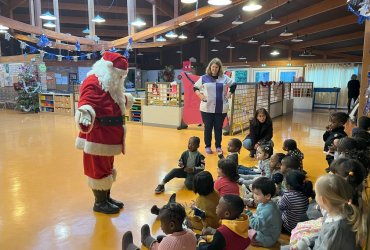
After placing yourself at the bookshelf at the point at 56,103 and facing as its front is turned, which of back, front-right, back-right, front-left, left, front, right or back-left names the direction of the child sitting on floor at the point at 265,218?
front

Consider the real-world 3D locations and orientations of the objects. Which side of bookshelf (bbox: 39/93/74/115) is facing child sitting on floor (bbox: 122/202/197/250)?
front

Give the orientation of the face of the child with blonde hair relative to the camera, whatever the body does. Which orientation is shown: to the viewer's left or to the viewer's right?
to the viewer's left

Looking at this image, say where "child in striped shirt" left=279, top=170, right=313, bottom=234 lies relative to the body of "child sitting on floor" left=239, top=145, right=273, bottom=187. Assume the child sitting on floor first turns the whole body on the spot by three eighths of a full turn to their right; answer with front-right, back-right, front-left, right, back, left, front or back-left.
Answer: back-right

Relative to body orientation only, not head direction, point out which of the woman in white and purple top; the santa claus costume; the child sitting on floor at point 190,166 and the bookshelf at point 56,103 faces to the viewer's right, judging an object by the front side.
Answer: the santa claus costume

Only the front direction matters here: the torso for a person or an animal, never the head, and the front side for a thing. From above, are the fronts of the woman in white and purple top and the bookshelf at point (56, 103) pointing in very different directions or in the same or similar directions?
same or similar directions

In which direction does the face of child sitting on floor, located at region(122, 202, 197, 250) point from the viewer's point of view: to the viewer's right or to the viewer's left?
to the viewer's left

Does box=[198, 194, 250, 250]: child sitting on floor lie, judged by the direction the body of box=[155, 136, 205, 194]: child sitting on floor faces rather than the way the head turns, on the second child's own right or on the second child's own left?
on the second child's own left

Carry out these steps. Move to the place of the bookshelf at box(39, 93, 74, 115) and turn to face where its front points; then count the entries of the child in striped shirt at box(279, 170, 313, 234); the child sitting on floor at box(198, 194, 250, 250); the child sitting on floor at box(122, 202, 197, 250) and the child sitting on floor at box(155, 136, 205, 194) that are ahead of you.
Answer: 4

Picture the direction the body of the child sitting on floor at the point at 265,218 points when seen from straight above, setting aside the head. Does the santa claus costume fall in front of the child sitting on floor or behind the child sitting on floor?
in front

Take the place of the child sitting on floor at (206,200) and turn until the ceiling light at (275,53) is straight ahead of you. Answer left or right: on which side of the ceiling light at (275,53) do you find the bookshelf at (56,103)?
left

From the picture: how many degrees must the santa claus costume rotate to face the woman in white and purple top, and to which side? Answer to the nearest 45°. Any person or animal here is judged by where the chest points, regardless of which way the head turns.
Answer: approximately 45° to its left

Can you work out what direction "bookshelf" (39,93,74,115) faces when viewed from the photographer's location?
facing the viewer

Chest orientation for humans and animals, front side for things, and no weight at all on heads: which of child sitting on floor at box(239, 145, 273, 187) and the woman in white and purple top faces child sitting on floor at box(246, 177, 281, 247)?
the woman in white and purple top

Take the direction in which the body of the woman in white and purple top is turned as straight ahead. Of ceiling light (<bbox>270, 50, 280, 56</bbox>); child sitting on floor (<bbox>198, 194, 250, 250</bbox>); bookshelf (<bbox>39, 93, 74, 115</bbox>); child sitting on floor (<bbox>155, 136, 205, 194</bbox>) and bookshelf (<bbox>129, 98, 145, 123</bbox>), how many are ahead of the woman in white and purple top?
2

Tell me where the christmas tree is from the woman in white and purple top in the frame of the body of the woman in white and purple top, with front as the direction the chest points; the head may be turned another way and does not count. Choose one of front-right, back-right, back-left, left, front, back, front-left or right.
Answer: back-right

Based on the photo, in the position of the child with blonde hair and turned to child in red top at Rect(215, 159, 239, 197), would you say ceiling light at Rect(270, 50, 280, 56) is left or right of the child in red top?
right

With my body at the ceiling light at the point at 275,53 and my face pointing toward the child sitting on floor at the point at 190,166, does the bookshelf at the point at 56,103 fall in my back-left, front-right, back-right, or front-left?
front-right

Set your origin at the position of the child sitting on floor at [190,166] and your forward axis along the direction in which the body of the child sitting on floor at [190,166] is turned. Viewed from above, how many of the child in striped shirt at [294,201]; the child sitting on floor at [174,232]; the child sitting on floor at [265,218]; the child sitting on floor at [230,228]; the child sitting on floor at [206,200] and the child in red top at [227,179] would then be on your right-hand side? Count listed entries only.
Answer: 0
